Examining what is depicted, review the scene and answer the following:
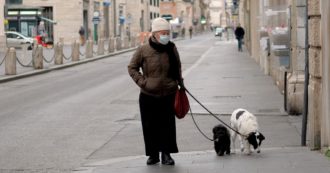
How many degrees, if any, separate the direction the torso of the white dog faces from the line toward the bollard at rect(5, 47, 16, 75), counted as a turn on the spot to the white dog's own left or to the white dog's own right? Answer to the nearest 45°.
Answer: approximately 180°

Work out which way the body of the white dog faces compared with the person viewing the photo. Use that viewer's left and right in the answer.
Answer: facing the viewer and to the right of the viewer

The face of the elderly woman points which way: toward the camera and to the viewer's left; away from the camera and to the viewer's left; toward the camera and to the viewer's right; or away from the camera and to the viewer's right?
toward the camera and to the viewer's right

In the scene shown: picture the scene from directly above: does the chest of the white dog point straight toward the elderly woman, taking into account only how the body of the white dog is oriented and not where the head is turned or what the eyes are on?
no

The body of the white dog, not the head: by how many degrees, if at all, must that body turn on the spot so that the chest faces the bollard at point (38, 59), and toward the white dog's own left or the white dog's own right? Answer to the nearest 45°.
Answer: approximately 135° to the white dog's own left
